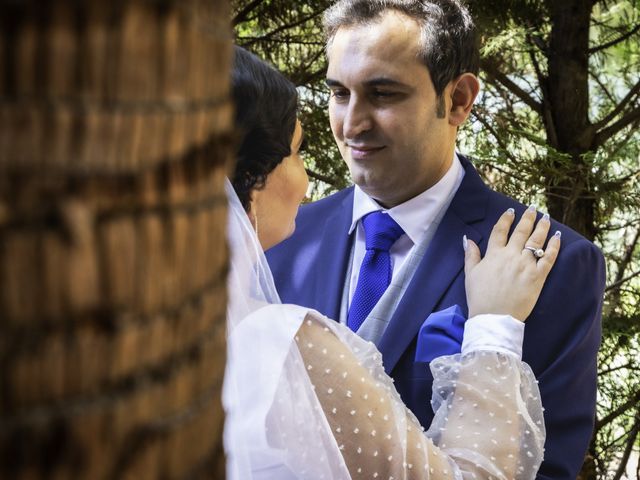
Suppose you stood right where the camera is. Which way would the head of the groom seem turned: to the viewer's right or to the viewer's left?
to the viewer's left

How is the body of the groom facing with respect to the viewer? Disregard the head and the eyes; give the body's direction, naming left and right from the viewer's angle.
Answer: facing the viewer and to the left of the viewer

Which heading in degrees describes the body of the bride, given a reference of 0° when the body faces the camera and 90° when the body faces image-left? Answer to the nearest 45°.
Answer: approximately 225°

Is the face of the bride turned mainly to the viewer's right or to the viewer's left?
to the viewer's right

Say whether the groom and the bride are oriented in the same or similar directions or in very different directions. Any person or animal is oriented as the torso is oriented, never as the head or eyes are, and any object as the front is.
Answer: very different directions
